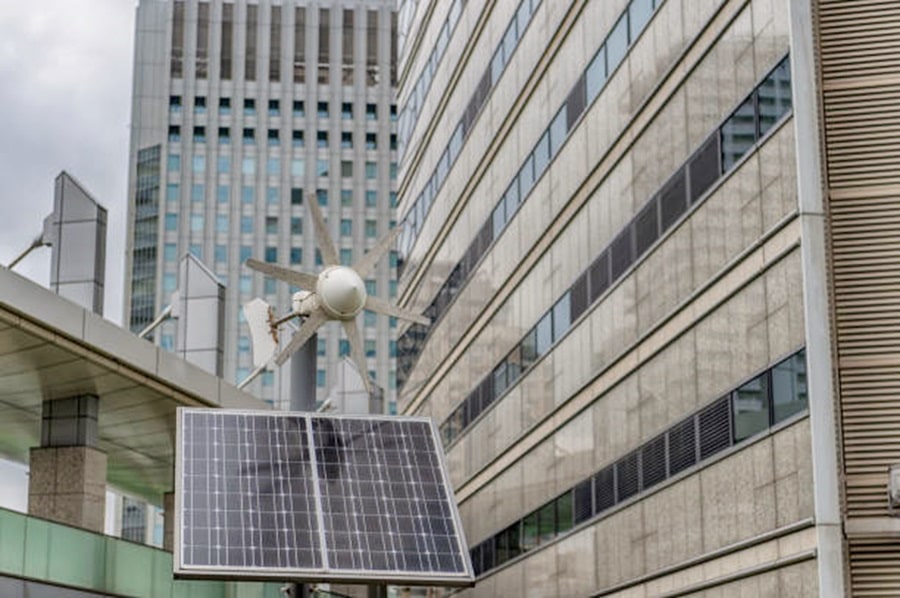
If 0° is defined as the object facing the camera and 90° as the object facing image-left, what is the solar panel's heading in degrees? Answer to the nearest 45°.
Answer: approximately 0°

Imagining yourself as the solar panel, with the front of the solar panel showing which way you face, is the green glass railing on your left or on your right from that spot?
on your right

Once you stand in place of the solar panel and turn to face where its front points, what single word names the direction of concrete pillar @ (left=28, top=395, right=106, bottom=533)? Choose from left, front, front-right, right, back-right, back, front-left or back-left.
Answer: back-right

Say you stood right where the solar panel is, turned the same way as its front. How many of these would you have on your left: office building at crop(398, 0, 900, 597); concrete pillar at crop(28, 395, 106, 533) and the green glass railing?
1

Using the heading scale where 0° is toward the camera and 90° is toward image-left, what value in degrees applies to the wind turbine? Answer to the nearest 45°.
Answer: approximately 315°
